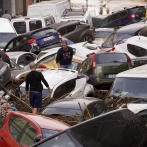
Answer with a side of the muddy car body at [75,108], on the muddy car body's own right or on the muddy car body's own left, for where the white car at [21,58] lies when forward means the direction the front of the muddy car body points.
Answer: on the muddy car body's own right

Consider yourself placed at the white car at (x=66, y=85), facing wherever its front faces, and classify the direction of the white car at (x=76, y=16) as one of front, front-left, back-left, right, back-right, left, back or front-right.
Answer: back-right

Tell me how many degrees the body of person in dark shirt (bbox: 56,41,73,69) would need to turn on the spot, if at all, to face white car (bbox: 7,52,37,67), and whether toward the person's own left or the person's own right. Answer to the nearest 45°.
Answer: approximately 135° to the person's own right

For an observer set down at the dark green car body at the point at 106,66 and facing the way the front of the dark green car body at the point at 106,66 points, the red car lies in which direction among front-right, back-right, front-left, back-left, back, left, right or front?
back-left

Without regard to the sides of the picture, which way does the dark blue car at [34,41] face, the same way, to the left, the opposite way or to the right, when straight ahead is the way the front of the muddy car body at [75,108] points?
to the right

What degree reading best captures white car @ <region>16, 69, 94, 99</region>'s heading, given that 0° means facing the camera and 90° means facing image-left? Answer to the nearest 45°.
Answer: approximately 45°

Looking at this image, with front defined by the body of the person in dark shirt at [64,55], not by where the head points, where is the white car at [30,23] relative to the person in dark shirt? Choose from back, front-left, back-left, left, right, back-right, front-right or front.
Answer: back

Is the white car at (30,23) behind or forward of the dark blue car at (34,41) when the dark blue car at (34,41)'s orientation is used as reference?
forward

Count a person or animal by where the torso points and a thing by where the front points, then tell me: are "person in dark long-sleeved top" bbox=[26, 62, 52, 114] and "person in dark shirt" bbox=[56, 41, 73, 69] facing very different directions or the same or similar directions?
very different directions

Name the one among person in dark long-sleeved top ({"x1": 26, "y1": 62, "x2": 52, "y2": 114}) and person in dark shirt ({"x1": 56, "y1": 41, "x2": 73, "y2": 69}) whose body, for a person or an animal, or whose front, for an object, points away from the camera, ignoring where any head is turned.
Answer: person in dark long-sleeved top ({"x1": 26, "y1": 62, "x2": 52, "y2": 114})
